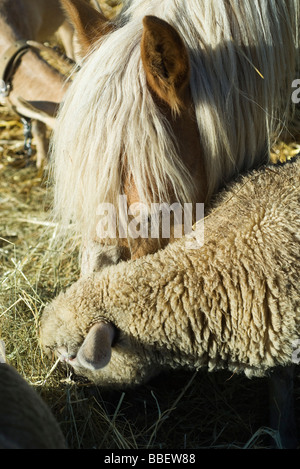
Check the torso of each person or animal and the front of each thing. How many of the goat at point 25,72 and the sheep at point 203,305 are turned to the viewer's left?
1

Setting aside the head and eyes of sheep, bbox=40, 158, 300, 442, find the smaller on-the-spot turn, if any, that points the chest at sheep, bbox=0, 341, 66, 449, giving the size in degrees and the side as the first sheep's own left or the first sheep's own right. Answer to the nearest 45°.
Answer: approximately 45° to the first sheep's own left

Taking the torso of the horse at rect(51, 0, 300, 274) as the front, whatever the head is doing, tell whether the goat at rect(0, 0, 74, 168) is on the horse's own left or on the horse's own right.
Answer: on the horse's own right

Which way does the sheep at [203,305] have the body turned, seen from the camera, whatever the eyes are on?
to the viewer's left

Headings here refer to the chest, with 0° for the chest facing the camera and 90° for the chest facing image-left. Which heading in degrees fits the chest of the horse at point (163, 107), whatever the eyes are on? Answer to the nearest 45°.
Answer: approximately 45°
